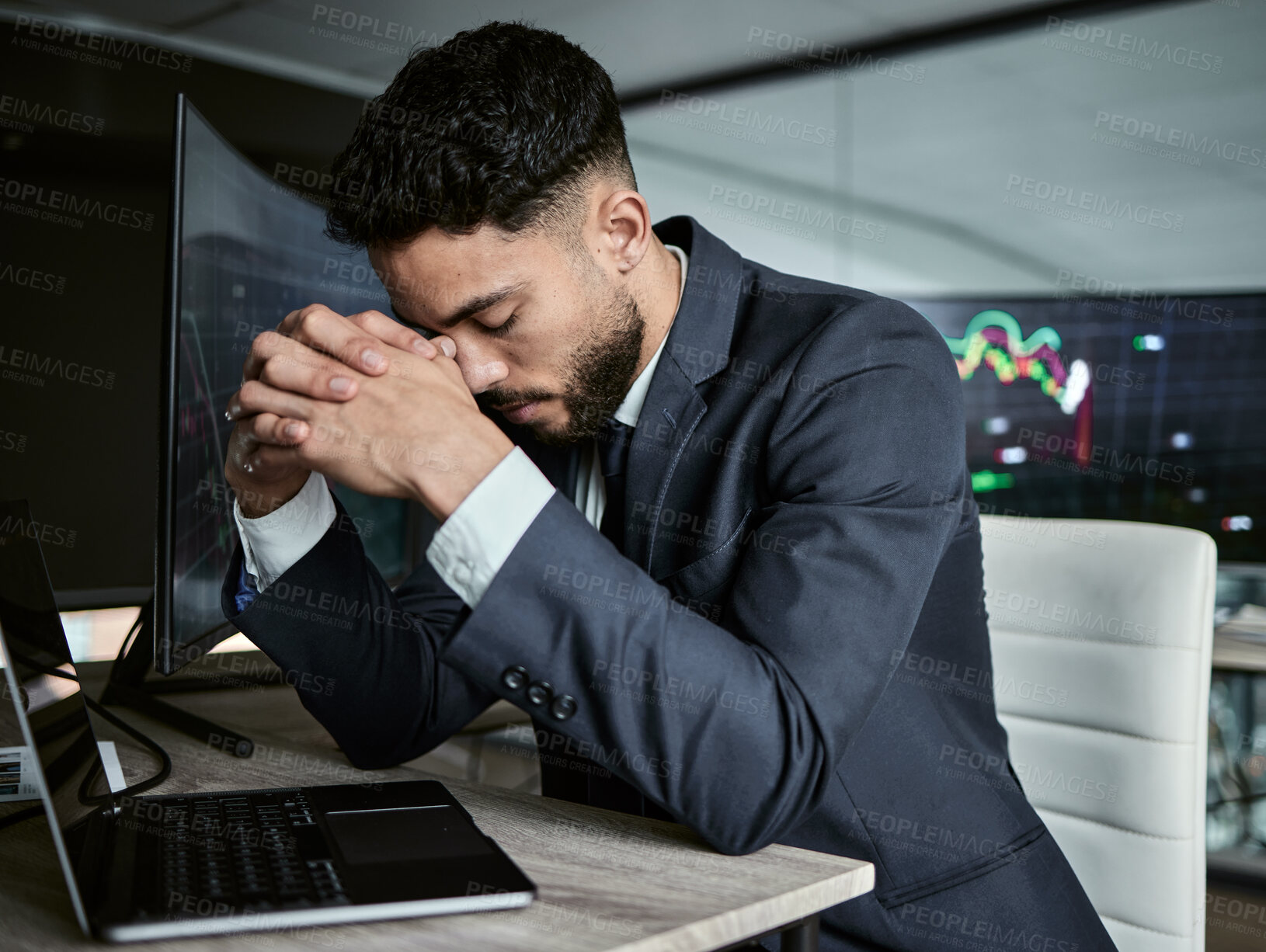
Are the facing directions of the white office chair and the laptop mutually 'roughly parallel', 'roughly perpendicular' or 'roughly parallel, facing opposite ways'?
roughly parallel, facing opposite ways

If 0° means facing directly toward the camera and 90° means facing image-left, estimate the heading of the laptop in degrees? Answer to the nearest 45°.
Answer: approximately 270°

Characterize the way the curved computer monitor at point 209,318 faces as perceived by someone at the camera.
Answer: facing the viewer and to the right of the viewer

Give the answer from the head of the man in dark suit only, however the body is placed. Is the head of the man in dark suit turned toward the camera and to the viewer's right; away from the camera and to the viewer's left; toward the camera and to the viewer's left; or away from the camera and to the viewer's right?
toward the camera and to the viewer's left

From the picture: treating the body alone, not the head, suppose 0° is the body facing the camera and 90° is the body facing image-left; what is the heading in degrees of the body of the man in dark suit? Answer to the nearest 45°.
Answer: approximately 45°
